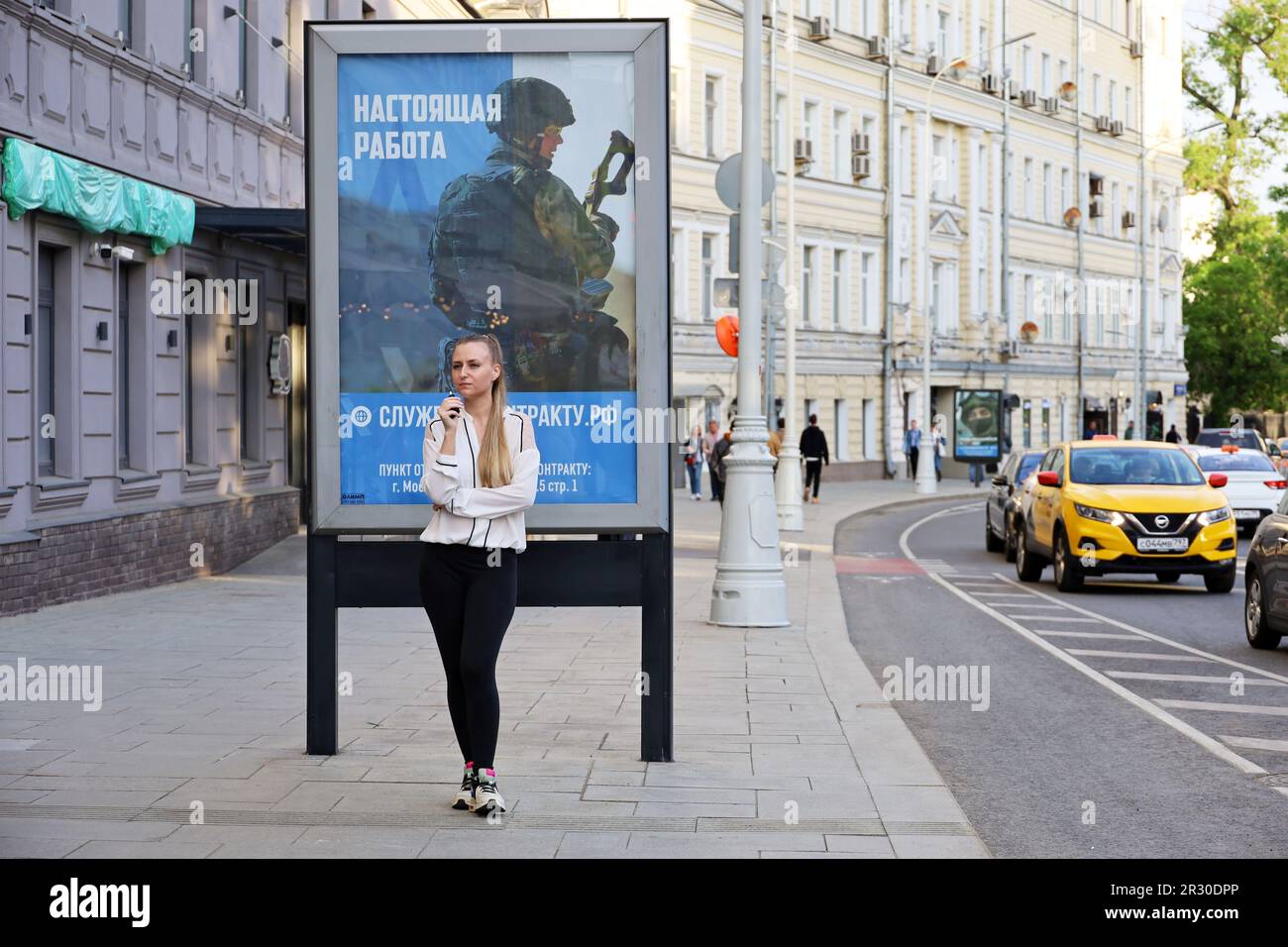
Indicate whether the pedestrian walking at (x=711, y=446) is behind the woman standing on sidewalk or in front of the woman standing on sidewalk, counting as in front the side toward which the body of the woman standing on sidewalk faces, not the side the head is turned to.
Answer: behind

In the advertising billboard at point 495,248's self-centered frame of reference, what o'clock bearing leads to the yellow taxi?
The yellow taxi is roughly at 7 o'clock from the advertising billboard.

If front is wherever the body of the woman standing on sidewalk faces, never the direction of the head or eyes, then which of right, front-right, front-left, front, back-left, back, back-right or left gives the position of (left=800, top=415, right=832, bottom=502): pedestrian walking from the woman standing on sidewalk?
back

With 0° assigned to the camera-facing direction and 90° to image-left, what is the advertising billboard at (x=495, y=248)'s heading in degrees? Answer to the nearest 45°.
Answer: approximately 0°

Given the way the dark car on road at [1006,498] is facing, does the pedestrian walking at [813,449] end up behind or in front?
behind

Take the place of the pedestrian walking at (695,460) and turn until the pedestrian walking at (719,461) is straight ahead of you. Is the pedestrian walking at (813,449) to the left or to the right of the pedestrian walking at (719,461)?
left

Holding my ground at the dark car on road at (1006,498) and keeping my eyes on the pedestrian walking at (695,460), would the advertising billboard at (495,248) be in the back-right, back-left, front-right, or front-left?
back-left

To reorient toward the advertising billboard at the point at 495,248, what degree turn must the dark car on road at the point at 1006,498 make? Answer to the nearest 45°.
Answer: approximately 45° to its right

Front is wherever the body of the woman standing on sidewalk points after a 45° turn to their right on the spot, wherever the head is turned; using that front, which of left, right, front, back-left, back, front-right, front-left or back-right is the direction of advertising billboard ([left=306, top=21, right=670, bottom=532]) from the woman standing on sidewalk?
back-right

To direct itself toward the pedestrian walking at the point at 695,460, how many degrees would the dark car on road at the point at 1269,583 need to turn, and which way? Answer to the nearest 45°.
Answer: approximately 180°

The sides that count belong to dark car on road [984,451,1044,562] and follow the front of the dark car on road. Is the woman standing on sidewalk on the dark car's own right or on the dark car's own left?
on the dark car's own right
